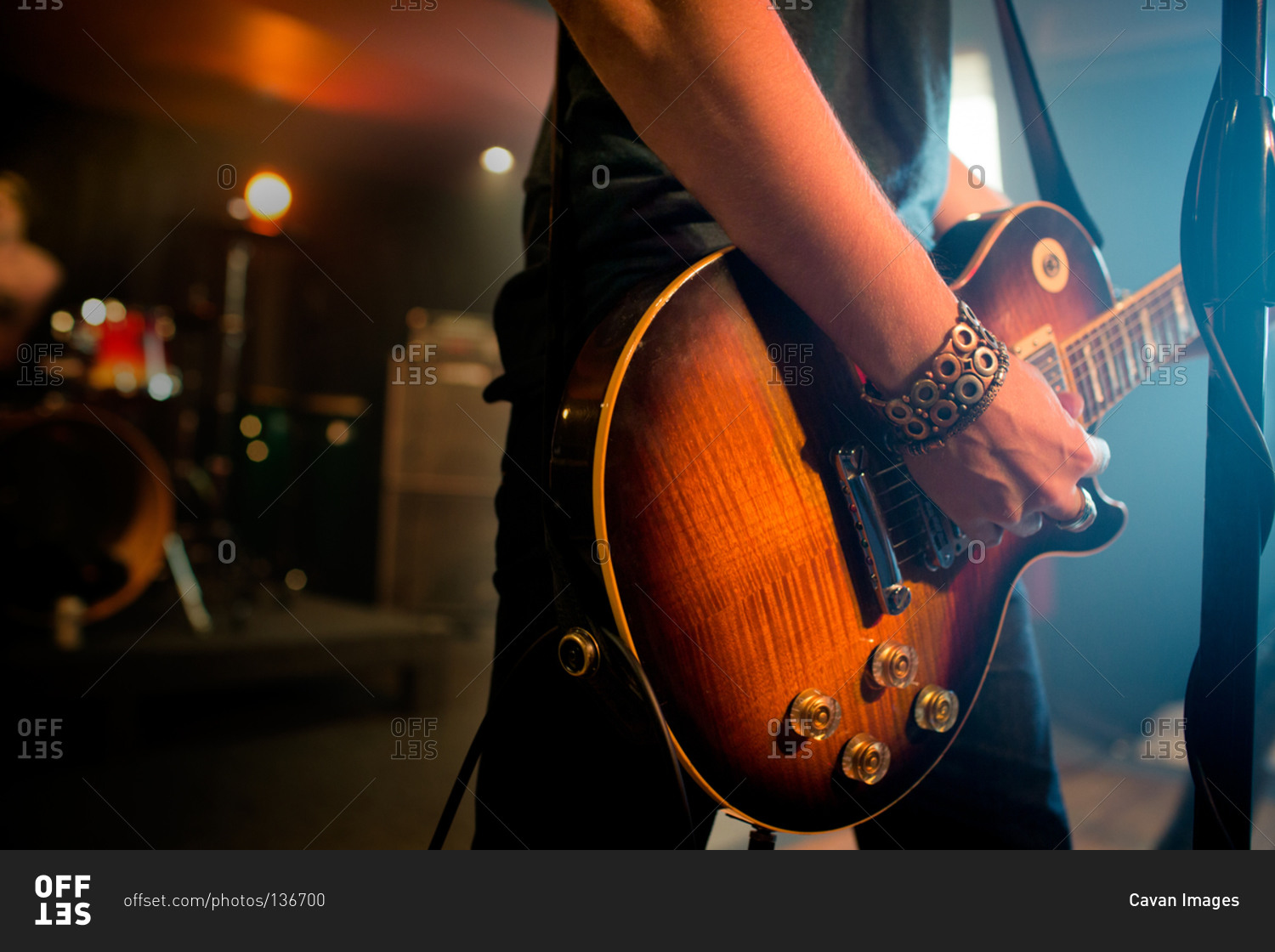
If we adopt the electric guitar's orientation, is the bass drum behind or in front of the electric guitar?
behind

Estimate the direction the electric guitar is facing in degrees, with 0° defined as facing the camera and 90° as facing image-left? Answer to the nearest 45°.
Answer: approximately 315°
